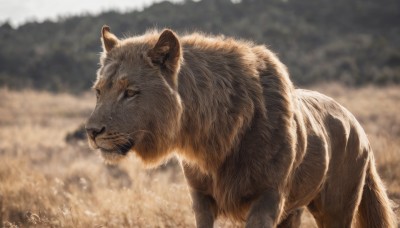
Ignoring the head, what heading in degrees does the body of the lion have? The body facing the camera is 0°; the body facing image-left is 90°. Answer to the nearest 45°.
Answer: approximately 45°
